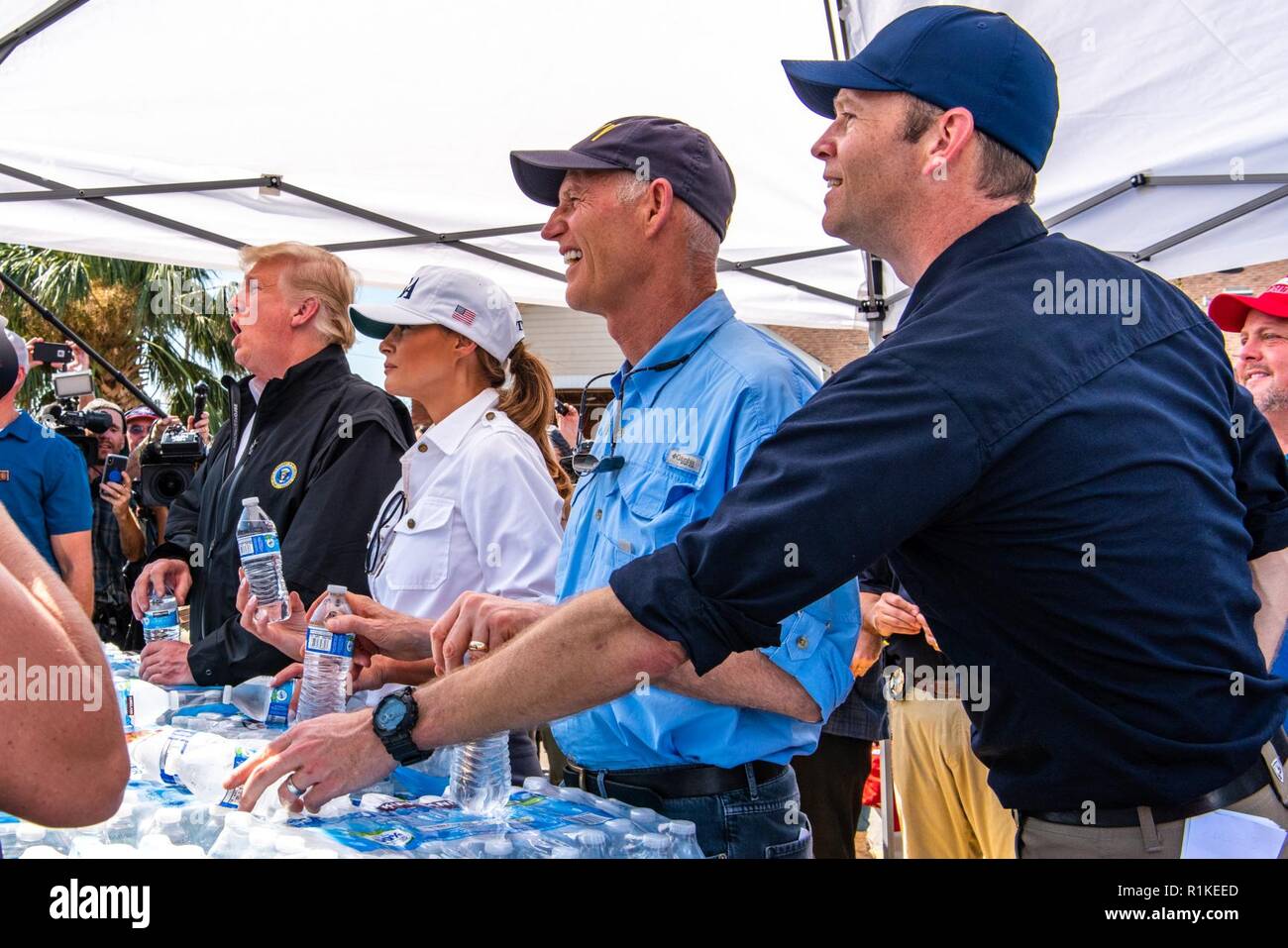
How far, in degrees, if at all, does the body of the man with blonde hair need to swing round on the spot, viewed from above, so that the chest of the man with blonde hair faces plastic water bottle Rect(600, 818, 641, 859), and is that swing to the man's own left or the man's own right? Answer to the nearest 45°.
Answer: approximately 45° to the man's own left

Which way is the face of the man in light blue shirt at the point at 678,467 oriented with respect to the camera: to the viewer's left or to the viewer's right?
to the viewer's left

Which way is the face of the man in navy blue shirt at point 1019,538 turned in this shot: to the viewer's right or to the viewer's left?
to the viewer's left

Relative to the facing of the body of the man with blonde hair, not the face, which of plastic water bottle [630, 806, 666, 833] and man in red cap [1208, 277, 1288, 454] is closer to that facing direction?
the plastic water bottle

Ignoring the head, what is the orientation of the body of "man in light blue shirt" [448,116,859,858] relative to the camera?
to the viewer's left

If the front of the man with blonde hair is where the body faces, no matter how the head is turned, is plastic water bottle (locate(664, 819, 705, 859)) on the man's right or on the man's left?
on the man's left
